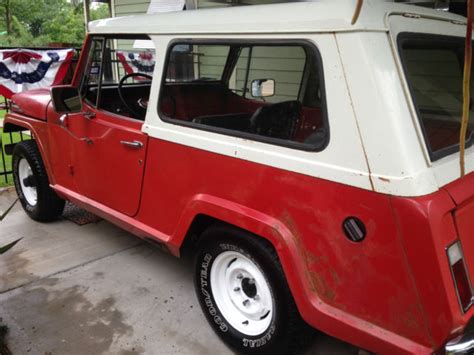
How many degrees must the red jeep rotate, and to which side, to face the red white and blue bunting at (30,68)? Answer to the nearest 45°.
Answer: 0° — it already faces it

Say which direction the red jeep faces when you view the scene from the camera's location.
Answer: facing away from the viewer and to the left of the viewer
